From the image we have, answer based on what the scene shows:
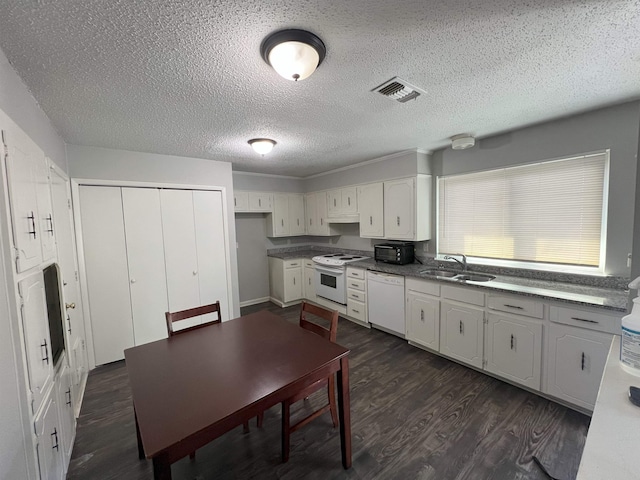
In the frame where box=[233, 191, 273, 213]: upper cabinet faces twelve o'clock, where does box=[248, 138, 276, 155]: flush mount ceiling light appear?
The flush mount ceiling light is roughly at 12 o'clock from the upper cabinet.

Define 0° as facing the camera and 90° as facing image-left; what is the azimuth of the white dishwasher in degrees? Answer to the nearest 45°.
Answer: approximately 45°

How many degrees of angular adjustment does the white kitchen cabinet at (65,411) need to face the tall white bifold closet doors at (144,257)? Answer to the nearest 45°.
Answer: approximately 45° to its left

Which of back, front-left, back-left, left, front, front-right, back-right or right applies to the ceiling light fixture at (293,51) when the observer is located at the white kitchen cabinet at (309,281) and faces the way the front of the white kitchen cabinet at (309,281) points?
front-left

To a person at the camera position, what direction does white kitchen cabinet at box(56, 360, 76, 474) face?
facing to the right of the viewer

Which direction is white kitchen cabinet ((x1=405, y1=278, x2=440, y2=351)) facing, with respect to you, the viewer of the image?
facing the viewer and to the left of the viewer

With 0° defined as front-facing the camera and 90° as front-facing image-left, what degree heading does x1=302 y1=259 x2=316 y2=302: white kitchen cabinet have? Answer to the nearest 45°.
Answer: approximately 45°

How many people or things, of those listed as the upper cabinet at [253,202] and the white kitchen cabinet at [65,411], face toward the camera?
1

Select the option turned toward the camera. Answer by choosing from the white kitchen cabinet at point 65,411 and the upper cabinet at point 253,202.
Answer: the upper cabinet
